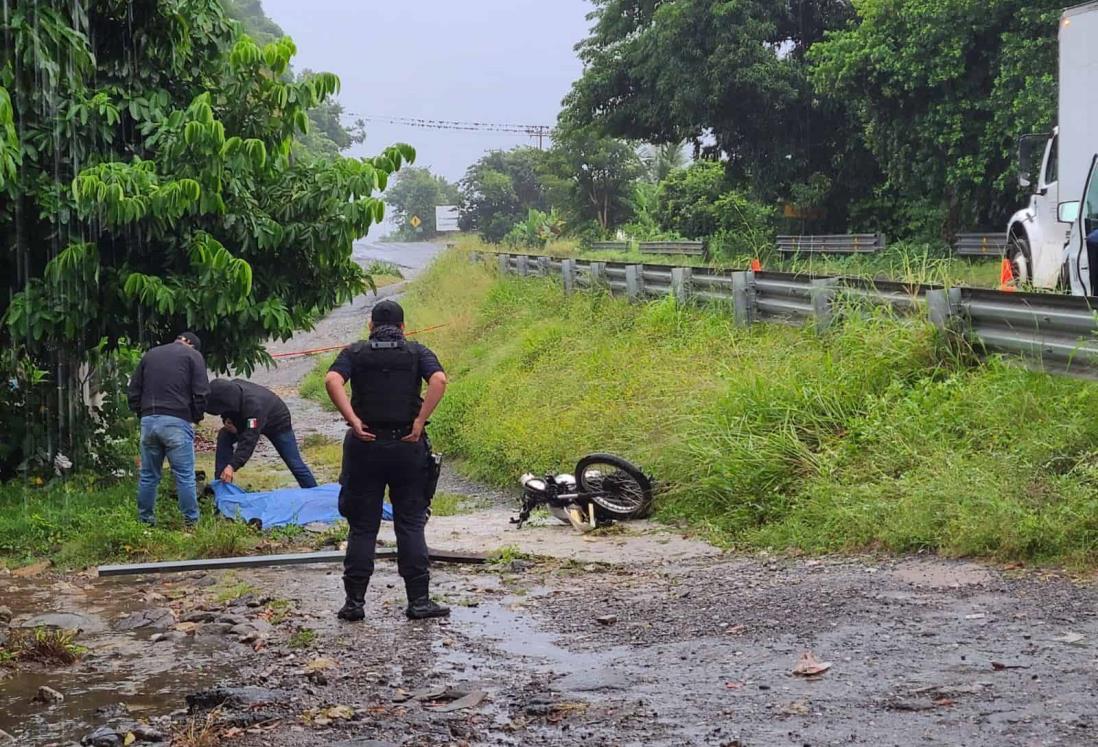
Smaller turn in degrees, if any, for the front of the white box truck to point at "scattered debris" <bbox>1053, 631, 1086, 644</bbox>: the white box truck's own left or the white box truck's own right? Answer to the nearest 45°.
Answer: approximately 135° to the white box truck's own left

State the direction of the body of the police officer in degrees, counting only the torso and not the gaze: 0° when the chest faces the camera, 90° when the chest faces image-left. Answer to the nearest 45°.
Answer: approximately 180°

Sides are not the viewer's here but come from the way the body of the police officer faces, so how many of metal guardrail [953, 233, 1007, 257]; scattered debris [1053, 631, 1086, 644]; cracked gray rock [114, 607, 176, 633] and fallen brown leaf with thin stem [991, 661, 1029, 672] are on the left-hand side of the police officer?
1

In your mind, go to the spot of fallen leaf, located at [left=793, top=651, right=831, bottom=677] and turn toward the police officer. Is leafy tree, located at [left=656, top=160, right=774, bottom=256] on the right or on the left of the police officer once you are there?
right

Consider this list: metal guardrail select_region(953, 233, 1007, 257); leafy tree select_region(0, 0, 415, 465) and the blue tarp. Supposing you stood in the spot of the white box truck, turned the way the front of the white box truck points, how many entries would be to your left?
2

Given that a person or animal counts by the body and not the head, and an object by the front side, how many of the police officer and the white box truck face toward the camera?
0

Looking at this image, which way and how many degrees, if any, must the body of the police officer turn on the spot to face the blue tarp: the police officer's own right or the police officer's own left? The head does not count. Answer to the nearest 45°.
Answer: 0° — they already face it

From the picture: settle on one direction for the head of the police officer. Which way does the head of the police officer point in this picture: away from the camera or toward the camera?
away from the camera

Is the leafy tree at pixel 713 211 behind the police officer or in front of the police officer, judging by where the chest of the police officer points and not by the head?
in front
